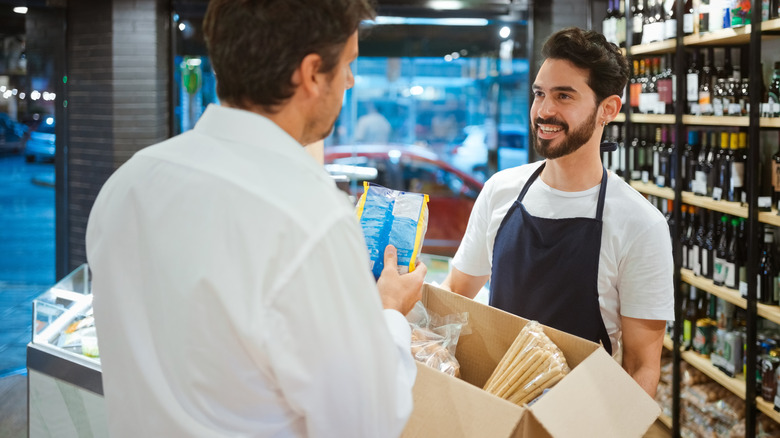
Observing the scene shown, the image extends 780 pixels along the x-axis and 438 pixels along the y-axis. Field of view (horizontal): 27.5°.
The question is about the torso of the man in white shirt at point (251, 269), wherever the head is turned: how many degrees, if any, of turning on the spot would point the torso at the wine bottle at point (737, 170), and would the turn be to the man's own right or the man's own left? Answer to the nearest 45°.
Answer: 0° — they already face it

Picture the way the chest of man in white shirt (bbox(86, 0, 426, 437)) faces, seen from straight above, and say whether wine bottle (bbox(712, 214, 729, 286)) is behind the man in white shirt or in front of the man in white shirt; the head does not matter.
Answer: in front

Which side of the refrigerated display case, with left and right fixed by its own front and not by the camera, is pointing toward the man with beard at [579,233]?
left

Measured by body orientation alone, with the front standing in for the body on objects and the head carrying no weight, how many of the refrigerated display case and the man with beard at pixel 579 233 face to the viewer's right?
0

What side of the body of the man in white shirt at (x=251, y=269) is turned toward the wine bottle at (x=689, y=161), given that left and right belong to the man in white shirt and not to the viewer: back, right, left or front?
front

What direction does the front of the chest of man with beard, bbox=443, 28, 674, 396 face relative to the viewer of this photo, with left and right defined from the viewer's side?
facing the viewer and to the left of the viewer

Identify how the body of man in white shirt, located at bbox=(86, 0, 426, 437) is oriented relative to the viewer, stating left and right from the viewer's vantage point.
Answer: facing away from the viewer and to the right of the viewer

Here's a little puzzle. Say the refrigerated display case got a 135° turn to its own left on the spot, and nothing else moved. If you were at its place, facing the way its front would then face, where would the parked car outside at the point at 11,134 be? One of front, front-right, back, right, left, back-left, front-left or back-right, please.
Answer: left

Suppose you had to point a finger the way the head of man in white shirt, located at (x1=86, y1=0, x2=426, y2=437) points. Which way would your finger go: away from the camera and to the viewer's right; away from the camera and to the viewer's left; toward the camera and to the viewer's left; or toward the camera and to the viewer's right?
away from the camera and to the viewer's right

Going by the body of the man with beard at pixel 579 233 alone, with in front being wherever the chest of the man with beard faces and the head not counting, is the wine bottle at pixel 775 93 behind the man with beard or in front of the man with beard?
behind

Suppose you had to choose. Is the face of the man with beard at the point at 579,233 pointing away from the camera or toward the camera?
toward the camera

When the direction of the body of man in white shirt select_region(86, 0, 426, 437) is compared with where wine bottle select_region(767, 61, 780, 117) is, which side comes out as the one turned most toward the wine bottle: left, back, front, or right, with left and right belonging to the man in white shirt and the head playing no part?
front

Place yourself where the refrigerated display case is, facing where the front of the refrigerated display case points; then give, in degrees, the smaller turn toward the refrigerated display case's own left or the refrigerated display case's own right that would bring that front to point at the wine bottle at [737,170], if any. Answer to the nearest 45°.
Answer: approximately 135° to the refrigerated display case's own left

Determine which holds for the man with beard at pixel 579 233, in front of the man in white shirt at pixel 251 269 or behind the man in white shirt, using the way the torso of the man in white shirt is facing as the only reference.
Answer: in front

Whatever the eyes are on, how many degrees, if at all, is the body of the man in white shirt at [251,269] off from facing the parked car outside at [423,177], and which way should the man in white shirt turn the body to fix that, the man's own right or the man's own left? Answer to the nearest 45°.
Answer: approximately 45° to the man's own left
